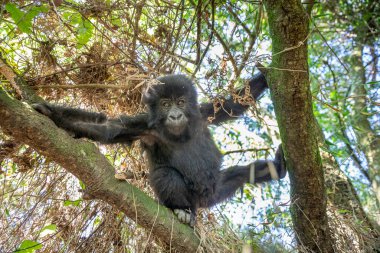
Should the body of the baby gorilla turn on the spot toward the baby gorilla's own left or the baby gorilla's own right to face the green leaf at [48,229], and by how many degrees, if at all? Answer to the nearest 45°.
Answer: approximately 45° to the baby gorilla's own right

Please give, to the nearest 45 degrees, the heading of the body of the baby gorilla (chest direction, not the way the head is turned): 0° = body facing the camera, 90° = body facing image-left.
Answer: approximately 0°

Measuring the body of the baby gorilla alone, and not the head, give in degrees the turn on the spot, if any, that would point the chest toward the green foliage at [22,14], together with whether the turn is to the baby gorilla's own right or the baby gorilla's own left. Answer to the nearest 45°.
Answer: approximately 45° to the baby gorilla's own right
